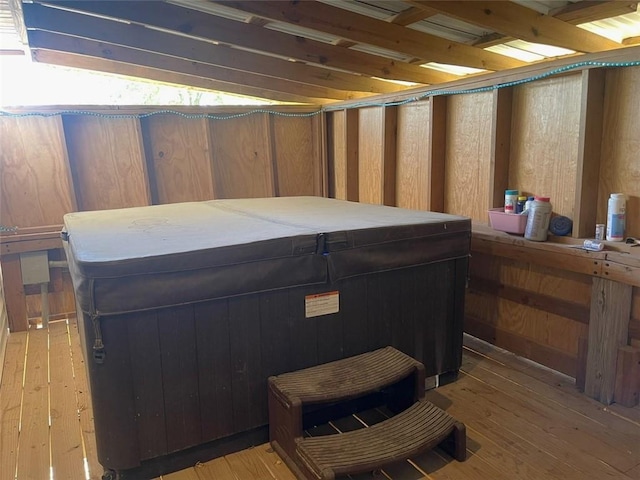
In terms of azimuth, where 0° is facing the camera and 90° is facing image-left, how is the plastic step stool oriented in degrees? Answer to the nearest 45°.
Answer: approximately 315°

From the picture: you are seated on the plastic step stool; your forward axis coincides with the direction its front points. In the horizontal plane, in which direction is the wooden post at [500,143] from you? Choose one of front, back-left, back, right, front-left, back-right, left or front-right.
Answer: left

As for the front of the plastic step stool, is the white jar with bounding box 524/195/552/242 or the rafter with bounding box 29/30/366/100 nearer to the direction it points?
the white jar

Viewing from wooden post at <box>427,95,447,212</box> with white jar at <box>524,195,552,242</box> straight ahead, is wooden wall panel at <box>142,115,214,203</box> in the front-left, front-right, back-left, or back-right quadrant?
back-right

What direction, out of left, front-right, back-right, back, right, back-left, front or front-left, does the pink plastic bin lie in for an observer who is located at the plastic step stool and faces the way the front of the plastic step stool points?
left

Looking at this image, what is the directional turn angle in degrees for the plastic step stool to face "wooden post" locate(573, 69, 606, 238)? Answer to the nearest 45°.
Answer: approximately 90° to its left

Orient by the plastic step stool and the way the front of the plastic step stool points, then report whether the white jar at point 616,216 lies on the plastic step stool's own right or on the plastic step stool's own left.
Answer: on the plastic step stool's own left

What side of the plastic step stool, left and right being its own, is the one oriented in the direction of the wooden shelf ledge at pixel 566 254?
left

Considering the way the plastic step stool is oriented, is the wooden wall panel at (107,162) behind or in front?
behind

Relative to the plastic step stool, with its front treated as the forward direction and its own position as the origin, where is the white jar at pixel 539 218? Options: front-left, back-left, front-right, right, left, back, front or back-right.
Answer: left

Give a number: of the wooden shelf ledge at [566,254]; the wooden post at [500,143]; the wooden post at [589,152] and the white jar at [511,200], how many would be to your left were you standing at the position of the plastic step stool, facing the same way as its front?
4

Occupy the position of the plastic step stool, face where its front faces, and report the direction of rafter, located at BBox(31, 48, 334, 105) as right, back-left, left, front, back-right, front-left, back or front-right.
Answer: back
